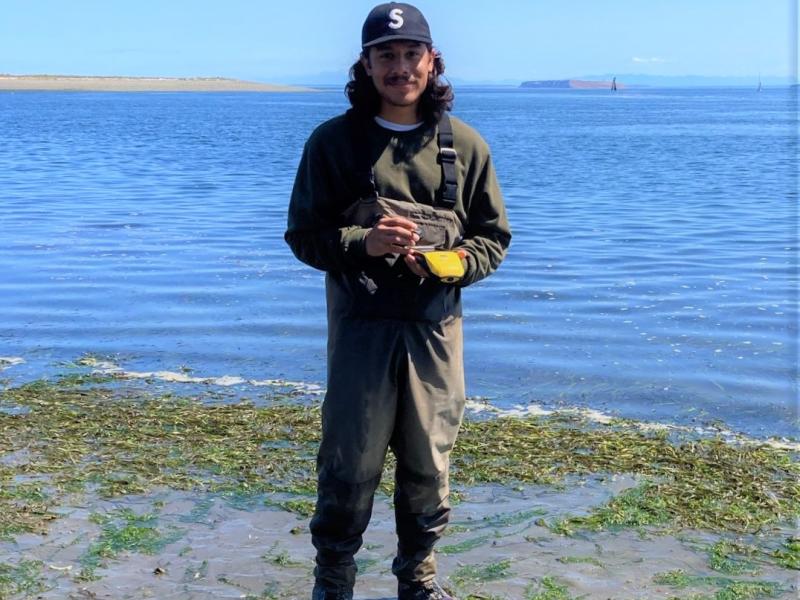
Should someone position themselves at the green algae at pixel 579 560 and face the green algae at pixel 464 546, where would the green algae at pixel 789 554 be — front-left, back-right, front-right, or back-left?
back-right

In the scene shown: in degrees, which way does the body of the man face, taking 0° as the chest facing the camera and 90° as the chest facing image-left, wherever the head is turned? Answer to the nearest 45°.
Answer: approximately 0°

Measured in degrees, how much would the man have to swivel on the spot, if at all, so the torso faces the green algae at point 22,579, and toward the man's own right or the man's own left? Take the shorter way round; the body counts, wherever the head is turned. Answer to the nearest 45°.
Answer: approximately 90° to the man's own right

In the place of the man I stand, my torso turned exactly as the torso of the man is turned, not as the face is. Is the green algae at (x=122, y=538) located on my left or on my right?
on my right

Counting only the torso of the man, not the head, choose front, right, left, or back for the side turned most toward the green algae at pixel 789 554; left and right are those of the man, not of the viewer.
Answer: left

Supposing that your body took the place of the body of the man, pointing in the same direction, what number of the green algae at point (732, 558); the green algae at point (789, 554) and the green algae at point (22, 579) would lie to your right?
1
